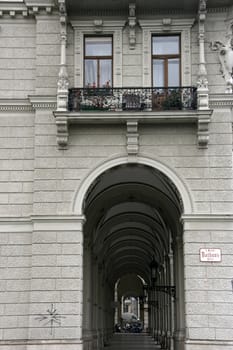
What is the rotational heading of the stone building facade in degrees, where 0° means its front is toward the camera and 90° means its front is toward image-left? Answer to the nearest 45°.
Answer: approximately 0°
